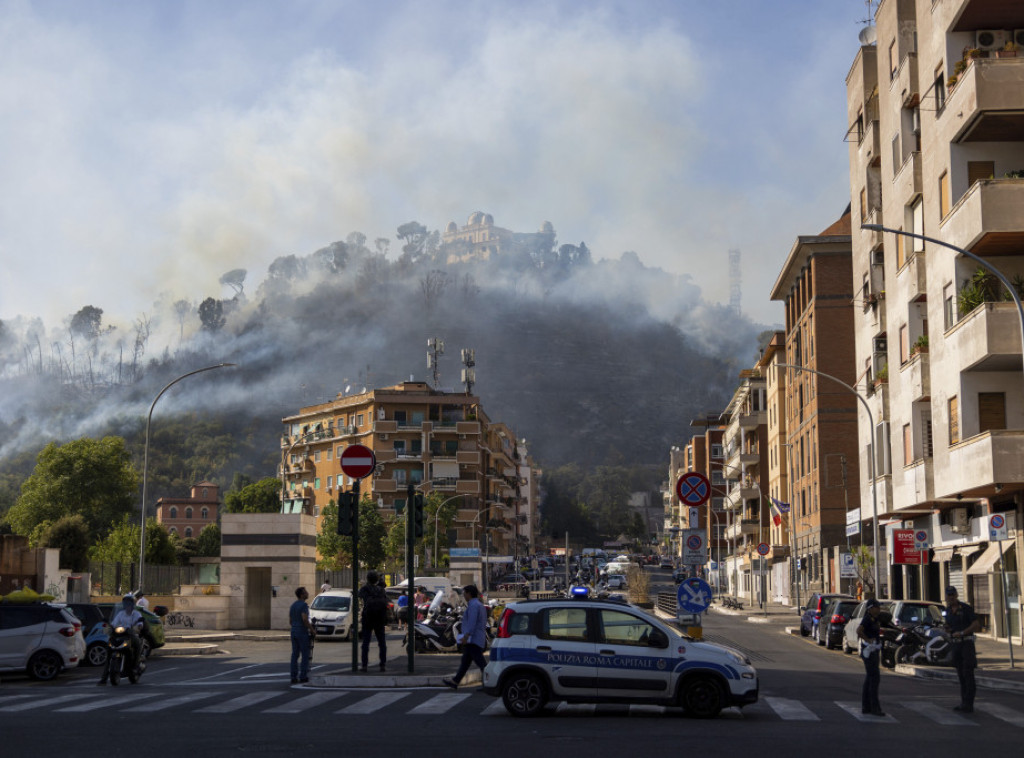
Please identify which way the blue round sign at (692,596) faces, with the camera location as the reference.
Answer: facing the viewer

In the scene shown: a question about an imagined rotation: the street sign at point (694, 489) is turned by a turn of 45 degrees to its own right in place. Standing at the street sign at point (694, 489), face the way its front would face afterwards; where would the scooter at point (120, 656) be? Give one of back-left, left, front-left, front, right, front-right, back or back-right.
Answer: front-right

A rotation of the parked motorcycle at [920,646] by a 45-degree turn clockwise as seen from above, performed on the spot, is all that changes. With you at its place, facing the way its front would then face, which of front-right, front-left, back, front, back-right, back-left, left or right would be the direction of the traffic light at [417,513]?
left

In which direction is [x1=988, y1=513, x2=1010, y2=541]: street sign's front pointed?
toward the camera

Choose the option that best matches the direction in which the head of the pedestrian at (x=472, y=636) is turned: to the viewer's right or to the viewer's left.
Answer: to the viewer's left

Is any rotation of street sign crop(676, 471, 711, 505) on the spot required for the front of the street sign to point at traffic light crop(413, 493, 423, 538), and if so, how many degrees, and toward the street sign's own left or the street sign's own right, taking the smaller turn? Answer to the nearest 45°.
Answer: approximately 90° to the street sign's own right

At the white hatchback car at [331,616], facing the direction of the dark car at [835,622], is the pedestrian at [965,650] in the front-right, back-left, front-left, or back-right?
front-right

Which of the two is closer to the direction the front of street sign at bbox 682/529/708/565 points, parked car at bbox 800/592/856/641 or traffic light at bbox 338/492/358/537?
the traffic light

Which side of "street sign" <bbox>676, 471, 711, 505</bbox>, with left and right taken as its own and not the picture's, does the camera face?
front

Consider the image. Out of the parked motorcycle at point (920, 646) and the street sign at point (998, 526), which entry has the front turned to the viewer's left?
the parked motorcycle

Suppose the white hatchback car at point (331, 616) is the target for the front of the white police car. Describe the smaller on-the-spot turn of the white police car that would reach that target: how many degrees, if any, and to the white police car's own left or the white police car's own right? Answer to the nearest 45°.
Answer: approximately 90° to the white police car's own left

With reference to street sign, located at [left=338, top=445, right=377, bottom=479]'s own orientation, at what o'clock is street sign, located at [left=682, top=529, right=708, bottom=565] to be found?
street sign, located at [left=682, top=529, right=708, bottom=565] is roughly at 9 o'clock from street sign, located at [left=338, top=445, right=377, bottom=479].
